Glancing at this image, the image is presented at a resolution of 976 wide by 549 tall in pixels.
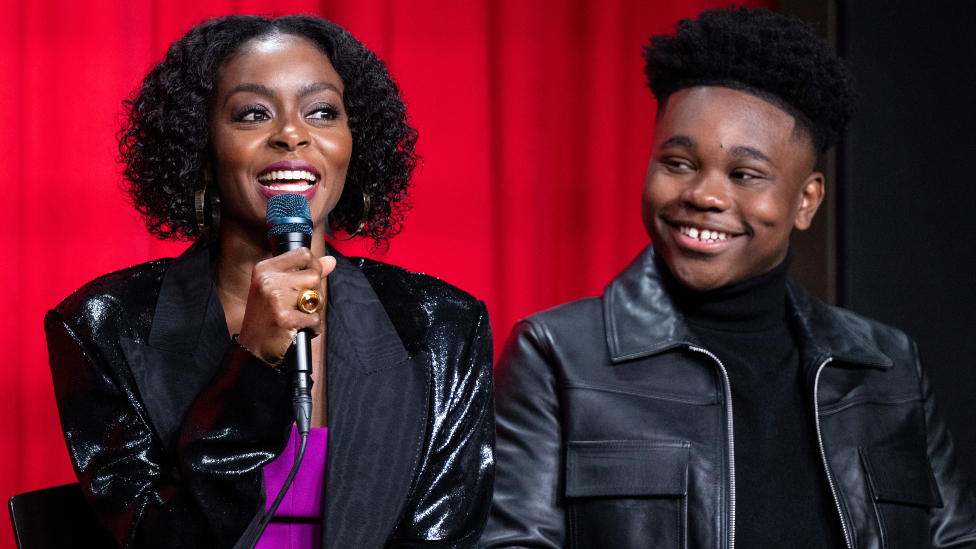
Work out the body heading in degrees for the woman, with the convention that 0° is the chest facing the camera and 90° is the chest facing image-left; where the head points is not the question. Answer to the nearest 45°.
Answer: approximately 0°

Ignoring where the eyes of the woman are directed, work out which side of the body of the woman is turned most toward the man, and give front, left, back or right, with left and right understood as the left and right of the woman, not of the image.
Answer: left
